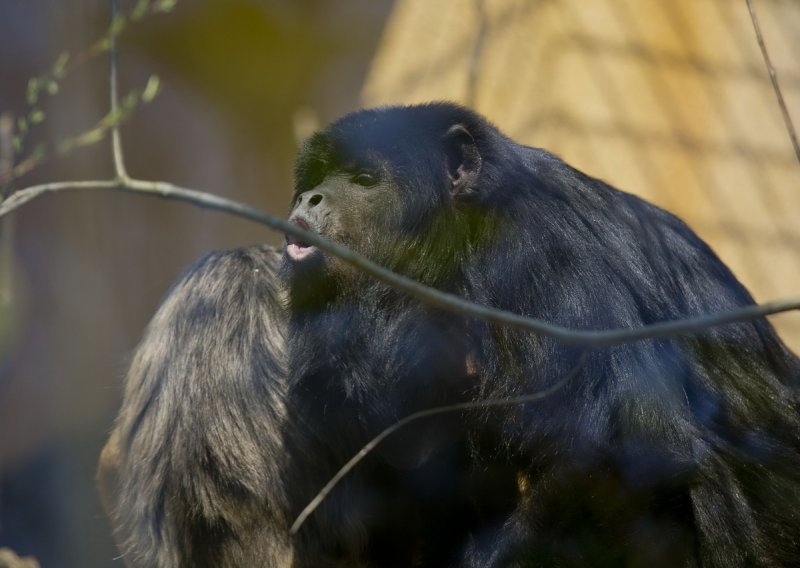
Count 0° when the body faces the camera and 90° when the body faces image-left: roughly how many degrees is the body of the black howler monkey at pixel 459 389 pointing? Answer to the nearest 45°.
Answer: approximately 90°
